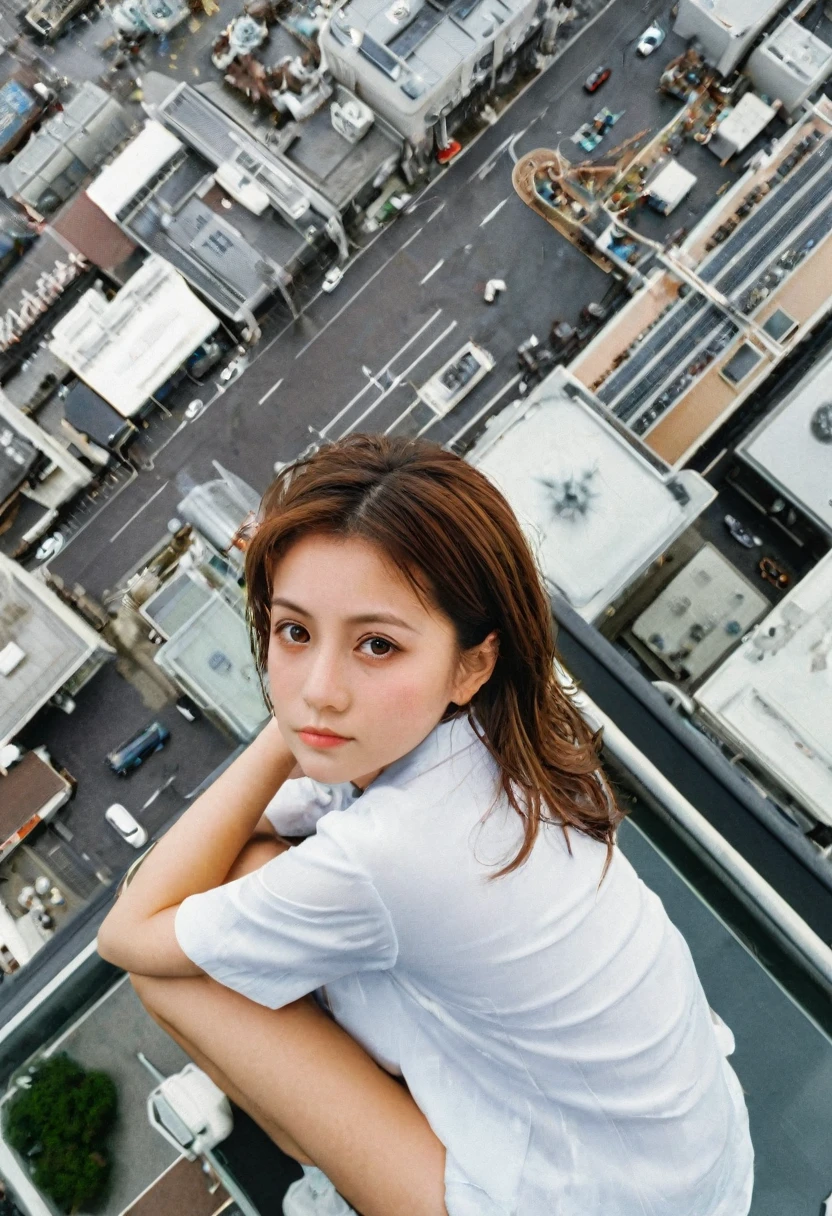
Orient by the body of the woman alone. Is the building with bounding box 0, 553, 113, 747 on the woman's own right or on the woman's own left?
on the woman's own right

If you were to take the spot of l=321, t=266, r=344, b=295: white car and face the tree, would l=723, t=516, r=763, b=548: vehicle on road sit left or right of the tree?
left

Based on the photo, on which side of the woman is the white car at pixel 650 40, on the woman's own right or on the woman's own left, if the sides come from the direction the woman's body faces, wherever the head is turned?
on the woman's own right

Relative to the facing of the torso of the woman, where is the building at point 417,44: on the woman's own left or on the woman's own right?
on the woman's own right

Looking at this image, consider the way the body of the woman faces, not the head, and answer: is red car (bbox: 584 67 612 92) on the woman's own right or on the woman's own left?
on the woman's own right

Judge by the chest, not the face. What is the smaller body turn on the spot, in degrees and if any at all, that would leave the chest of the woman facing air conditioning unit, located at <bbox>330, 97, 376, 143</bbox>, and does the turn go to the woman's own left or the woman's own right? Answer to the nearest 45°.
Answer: approximately 45° to the woman's own right

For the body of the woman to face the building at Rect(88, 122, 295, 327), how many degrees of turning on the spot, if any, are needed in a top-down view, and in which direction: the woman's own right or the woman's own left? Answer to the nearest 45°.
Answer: approximately 45° to the woman's own right

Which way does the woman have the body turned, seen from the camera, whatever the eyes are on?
to the viewer's left
